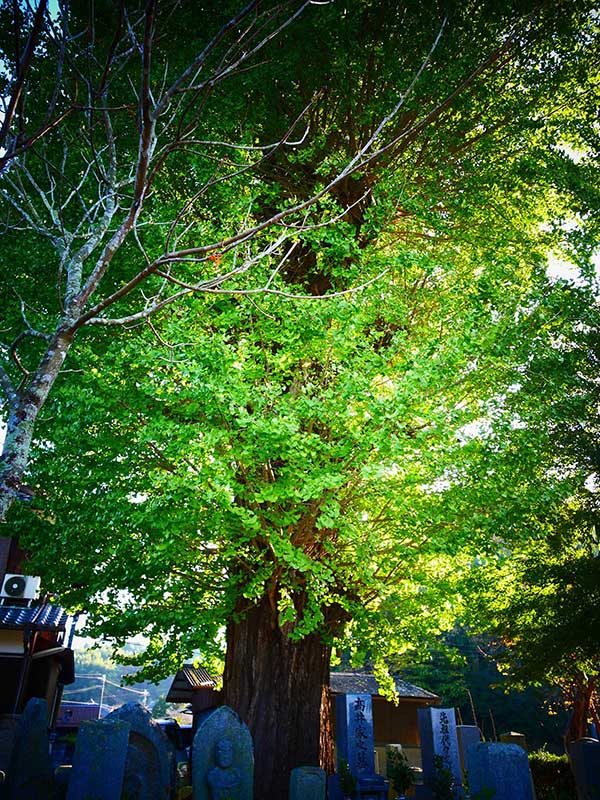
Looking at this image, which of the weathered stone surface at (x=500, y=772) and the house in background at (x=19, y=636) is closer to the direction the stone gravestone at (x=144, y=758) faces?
the weathered stone surface

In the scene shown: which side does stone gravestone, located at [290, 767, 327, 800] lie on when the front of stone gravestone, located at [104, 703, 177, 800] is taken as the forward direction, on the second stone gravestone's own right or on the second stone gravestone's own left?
on the second stone gravestone's own left

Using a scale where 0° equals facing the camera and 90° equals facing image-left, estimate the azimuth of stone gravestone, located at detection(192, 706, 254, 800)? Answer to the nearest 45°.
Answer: approximately 0°

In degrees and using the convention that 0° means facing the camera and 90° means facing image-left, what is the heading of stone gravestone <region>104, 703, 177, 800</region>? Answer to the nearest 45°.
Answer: approximately 0°

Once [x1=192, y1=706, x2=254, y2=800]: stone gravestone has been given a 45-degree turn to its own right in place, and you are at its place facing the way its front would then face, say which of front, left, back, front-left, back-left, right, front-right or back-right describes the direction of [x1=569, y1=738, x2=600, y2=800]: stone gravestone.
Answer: back

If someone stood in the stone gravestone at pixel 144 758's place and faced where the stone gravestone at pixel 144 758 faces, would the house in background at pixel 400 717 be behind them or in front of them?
behind

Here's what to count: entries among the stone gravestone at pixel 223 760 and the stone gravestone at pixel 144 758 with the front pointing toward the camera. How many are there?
2
